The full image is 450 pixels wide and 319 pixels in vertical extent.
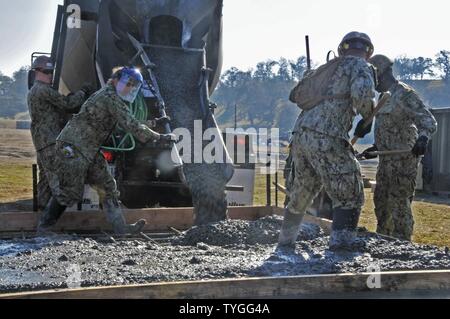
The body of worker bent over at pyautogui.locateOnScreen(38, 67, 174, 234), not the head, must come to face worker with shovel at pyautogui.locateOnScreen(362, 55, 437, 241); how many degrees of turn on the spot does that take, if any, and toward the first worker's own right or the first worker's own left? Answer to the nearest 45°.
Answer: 0° — they already face them

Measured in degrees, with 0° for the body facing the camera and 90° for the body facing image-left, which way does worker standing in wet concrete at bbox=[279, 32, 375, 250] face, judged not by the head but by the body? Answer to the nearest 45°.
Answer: approximately 225°

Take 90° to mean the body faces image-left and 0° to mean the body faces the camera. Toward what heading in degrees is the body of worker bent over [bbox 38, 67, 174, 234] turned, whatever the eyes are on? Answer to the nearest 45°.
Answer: approximately 270°

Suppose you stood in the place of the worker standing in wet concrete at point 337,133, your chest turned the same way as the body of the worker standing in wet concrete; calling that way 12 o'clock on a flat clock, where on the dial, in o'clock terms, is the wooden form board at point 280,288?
The wooden form board is roughly at 5 o'clock from the worker standing in wet concrete.

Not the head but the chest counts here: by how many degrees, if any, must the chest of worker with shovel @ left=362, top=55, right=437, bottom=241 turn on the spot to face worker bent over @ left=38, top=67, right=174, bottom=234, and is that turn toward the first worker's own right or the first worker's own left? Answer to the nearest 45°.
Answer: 0° — they already face them

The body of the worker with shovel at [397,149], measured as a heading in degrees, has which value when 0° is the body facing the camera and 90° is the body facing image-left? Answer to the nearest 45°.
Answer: approximately 45°

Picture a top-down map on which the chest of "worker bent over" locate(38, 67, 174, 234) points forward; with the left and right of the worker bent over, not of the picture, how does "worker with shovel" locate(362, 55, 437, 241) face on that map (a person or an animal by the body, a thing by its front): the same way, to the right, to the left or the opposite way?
the opposite way
